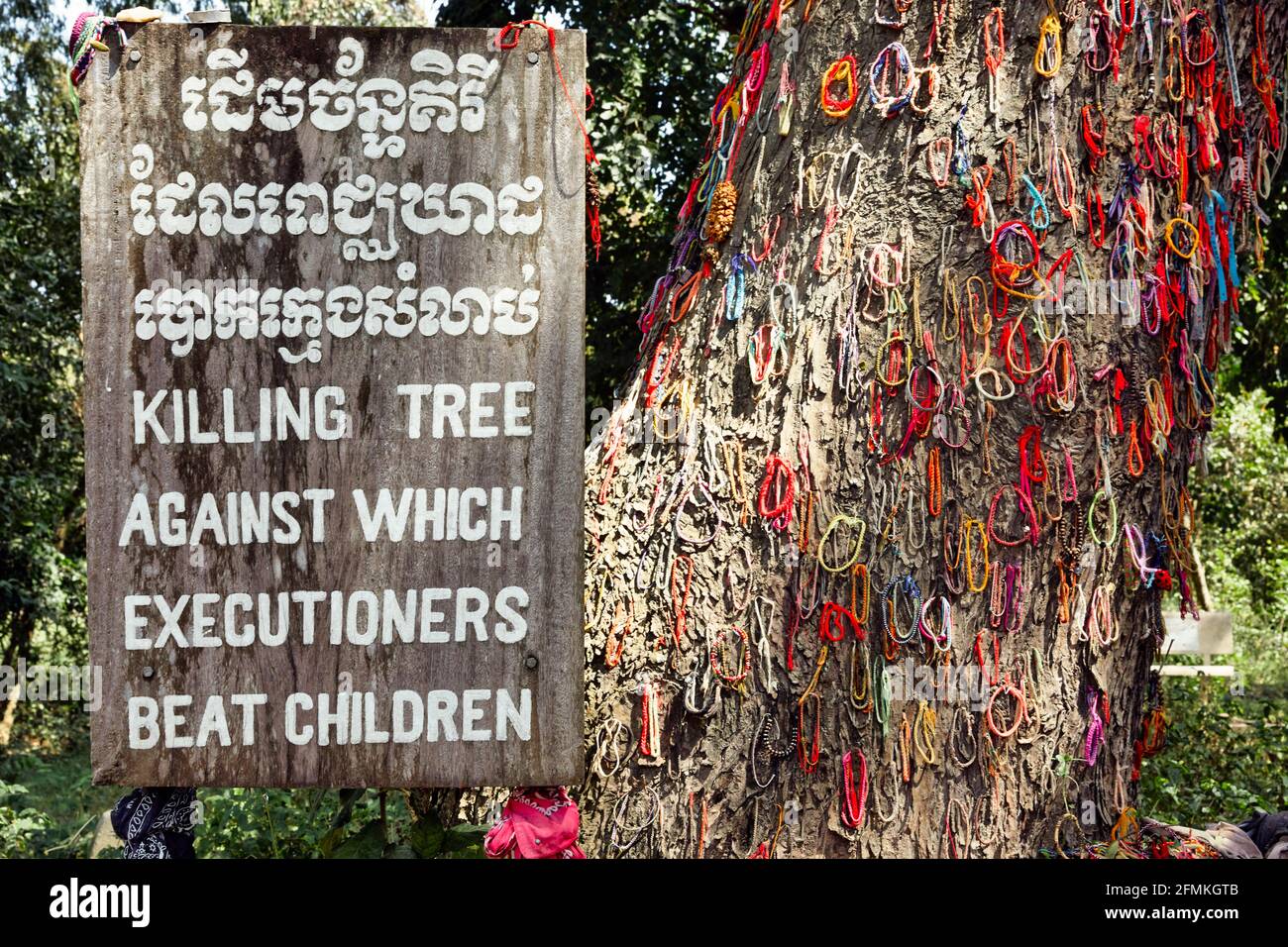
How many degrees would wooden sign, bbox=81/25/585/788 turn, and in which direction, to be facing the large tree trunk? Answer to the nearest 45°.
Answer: approximately 90° to its left

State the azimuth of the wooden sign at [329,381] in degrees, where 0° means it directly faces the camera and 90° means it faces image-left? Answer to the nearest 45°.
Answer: approximately 0°

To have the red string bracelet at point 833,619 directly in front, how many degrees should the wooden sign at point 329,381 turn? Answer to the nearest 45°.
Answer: approximately 90° to its left

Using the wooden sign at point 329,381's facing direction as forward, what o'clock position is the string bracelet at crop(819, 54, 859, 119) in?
The string bracelet is roughly at 9 o'clock from the wooden sign.

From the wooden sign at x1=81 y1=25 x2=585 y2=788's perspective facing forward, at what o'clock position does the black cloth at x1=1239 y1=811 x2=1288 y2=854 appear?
The black cloth is roughly at 9 o'clock from the wooden sign.

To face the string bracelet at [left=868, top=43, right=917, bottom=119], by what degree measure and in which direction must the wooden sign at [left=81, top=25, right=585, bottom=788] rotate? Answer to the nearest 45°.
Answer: approximately 90° to its left

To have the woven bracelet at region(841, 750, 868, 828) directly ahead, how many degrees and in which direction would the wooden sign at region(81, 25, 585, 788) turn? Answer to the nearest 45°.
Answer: approximately 90° to its left

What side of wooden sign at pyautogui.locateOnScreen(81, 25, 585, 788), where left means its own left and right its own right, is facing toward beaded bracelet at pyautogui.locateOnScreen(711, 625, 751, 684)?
left
